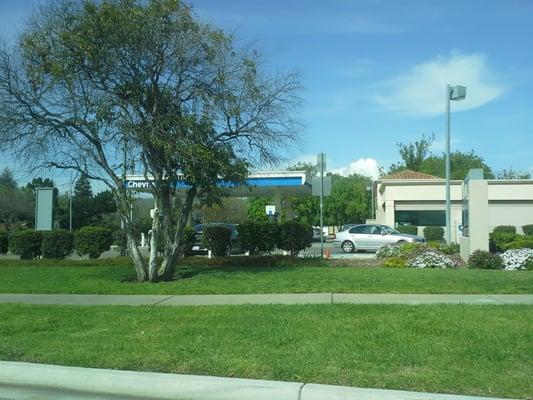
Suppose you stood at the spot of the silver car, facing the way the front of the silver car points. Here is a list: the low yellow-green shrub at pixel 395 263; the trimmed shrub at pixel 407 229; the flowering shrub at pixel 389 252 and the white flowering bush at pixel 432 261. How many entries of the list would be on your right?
3

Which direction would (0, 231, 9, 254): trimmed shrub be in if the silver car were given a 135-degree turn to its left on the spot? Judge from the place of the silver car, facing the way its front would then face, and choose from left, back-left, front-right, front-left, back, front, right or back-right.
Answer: left

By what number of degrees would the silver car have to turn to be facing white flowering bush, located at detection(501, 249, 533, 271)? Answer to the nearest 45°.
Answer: approximately 90° to its right

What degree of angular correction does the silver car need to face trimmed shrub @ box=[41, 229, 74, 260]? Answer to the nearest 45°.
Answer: approximately 135° to its right

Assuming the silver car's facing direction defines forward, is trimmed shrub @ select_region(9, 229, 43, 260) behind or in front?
behind

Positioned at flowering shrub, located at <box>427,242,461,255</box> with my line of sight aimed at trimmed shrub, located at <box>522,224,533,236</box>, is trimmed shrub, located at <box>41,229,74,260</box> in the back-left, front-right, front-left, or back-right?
back-left

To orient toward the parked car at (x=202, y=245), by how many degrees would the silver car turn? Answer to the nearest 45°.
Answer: approximately 135° to its right

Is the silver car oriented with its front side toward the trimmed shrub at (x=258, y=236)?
no

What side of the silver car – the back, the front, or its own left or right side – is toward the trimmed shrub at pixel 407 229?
left

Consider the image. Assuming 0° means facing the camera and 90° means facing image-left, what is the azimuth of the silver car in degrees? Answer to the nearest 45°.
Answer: approximately 270°

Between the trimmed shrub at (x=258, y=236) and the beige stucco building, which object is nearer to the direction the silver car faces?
the beige stucco building

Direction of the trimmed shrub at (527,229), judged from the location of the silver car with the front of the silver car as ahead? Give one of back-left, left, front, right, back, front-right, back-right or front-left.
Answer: front-left

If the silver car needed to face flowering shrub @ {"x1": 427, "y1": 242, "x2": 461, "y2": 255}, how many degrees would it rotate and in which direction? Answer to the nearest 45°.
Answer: approximately 90° to its right

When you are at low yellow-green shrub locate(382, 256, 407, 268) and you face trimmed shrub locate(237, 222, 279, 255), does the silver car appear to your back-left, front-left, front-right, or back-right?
front-right

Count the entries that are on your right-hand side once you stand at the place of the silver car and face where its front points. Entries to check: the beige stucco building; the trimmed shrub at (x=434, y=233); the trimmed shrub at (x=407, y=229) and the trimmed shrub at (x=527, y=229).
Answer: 0
